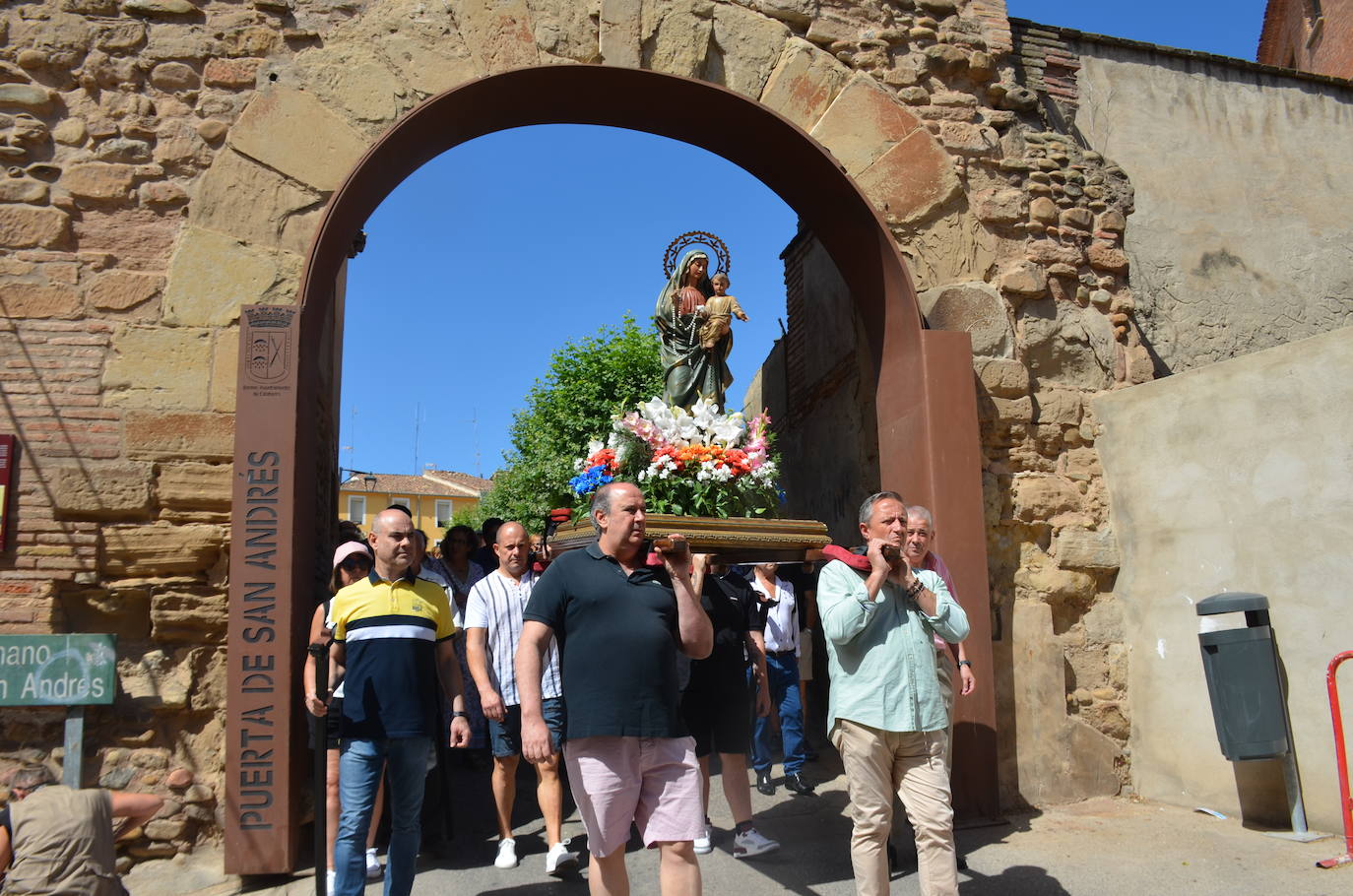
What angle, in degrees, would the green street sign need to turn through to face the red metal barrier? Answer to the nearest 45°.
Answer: approximately 45° to its left

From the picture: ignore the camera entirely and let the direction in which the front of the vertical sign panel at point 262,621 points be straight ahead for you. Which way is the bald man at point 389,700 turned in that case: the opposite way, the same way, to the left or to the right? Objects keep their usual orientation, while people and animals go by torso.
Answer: the same way

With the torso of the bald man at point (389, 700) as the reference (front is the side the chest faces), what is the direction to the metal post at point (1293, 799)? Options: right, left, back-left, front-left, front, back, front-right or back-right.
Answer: left

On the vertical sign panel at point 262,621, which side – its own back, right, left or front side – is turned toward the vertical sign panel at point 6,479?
right

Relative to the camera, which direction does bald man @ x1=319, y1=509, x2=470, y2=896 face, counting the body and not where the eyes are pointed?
toward the camera

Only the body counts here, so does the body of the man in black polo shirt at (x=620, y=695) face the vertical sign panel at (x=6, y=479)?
no

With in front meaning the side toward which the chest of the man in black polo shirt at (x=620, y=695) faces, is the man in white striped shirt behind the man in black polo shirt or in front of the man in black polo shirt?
behind

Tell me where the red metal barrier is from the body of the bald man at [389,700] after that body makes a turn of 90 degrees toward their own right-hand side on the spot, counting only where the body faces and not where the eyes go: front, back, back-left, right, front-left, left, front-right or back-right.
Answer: back

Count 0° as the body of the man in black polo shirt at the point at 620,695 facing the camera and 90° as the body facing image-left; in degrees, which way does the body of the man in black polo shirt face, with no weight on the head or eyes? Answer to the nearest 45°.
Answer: approximately 315°

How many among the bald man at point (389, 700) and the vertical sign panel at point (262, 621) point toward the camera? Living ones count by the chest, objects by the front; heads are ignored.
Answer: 2

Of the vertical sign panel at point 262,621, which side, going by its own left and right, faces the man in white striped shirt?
left

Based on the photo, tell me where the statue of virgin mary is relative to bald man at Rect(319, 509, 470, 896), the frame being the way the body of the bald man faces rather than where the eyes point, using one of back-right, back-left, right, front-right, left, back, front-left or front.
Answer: back-left

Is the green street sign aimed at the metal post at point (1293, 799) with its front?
no

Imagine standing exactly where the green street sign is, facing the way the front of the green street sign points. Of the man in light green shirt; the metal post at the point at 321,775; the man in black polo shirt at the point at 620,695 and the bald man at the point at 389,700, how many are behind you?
0

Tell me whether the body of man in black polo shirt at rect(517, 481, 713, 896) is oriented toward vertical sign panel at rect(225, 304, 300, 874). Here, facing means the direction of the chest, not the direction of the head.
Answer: no

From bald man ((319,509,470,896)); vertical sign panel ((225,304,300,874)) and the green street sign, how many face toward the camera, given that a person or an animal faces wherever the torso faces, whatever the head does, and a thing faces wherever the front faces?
3

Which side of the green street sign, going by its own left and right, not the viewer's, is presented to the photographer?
front

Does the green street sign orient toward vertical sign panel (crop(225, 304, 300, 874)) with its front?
no
